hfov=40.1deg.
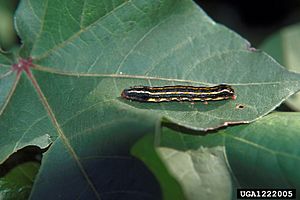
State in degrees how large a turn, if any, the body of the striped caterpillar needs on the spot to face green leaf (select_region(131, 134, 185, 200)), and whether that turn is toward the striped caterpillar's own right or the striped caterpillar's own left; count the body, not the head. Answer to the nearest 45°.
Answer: approximately 90° to the striped caterpillar's own left

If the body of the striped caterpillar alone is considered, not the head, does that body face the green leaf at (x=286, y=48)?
no

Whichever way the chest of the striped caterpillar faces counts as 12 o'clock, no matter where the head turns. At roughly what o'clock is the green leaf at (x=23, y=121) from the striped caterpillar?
The green leaf is roughly at 12 o'clock from the striped caterpillar.

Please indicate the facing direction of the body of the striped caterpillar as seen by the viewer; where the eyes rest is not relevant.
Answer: to the viewer's left

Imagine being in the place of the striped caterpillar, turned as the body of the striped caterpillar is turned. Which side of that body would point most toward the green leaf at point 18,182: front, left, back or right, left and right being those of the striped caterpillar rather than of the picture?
front
